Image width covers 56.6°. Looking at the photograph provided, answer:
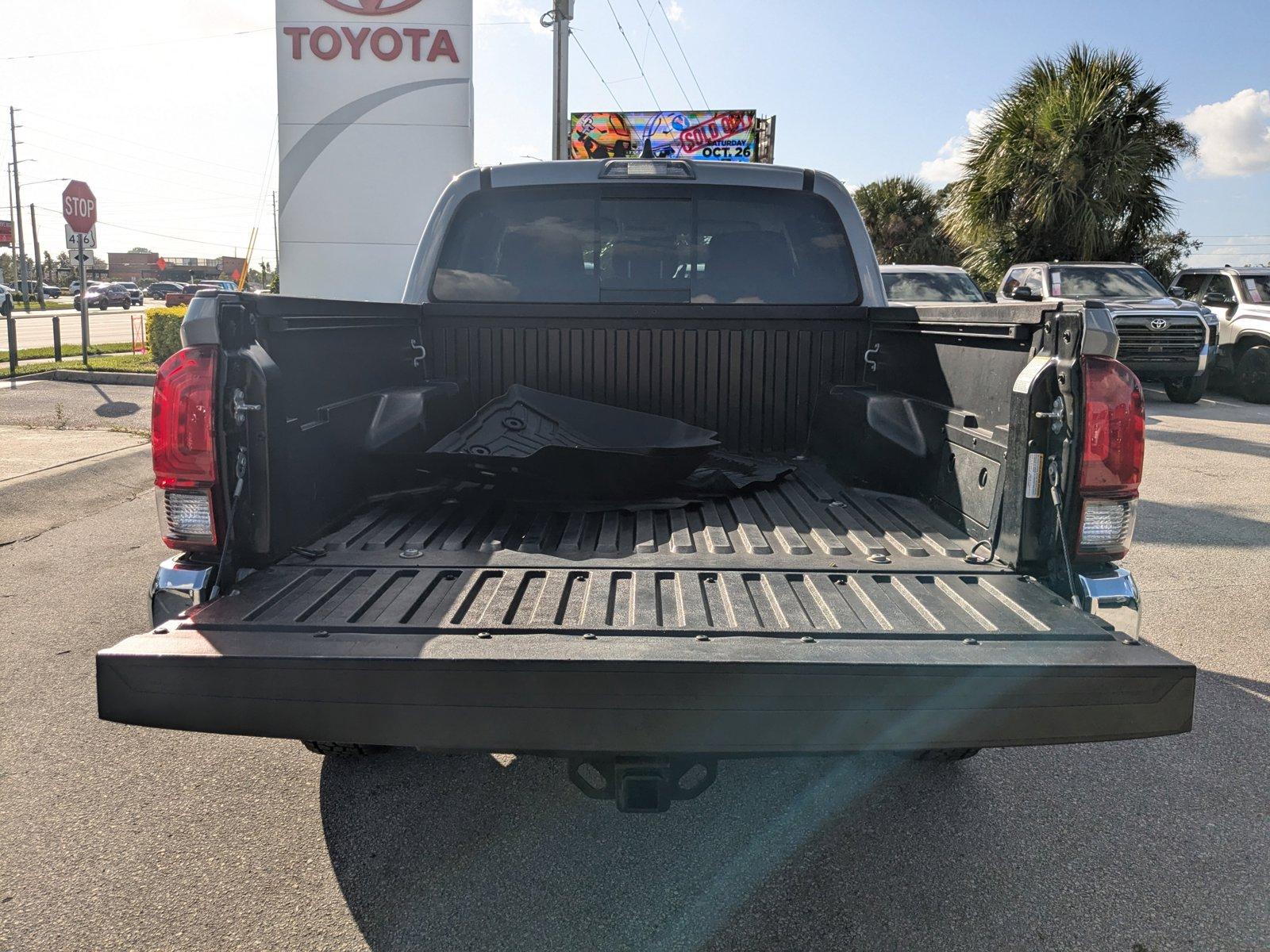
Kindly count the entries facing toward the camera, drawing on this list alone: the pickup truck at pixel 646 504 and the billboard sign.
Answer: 1

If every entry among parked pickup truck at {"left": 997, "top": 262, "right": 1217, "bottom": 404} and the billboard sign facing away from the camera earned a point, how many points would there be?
0

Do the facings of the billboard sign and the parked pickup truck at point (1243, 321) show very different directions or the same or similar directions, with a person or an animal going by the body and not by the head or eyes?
same or similar directions

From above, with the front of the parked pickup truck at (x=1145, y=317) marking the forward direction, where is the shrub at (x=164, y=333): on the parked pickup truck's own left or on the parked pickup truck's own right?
on the parked pickup truck's own right

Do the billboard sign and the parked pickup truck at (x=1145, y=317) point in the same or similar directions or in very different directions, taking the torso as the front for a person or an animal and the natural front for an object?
same or similar directions

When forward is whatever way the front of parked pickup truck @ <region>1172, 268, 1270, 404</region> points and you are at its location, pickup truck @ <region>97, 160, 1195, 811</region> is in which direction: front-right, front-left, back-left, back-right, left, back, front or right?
front-right

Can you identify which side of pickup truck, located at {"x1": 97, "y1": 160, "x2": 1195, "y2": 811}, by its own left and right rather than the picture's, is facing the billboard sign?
front

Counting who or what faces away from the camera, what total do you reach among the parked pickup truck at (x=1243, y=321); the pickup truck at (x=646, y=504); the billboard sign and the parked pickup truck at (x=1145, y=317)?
1

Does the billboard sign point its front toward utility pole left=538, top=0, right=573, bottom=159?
yes

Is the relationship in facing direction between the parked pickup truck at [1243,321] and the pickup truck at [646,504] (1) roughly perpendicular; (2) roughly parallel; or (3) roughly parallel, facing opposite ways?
roughly parallel, facing opposite ways

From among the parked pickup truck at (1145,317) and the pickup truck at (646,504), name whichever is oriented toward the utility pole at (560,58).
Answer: the pickup truck

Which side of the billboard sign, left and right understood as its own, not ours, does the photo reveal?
front

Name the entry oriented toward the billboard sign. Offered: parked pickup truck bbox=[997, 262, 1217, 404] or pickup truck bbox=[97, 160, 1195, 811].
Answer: the pickup truck

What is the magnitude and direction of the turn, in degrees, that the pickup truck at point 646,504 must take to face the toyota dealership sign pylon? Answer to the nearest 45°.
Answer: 0° — it already faces it

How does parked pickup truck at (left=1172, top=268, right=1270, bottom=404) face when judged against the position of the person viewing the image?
facing the viewer and to the right of the viewer

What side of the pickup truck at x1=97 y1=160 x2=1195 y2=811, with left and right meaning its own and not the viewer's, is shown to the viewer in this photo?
back

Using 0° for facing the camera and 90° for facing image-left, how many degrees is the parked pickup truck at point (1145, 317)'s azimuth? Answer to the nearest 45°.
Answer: approximately 315°
